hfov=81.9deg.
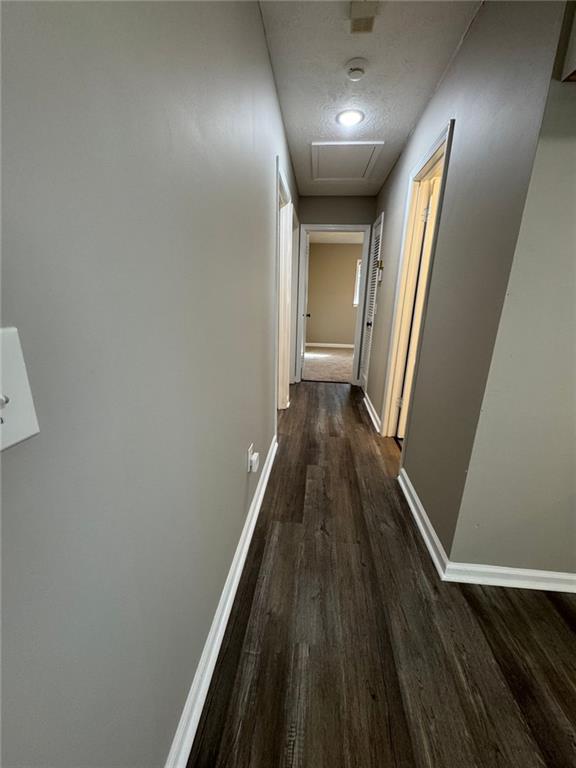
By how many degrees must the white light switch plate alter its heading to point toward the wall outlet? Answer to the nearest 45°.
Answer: approximately 90° to its left

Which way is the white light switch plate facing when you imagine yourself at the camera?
facing the viewer and to the right of the viewer

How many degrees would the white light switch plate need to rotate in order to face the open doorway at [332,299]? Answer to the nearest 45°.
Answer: approximately 90° to its left

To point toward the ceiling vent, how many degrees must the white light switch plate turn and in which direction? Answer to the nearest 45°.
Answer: approximately 90° to its left

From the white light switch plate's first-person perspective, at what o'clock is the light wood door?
The light wood door is roughly at 10 o'clock from the white light switch plate.

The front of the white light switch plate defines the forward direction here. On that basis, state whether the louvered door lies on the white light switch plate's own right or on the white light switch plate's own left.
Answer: on the white light switch plate's own left

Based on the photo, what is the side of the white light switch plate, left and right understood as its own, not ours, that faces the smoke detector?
left
